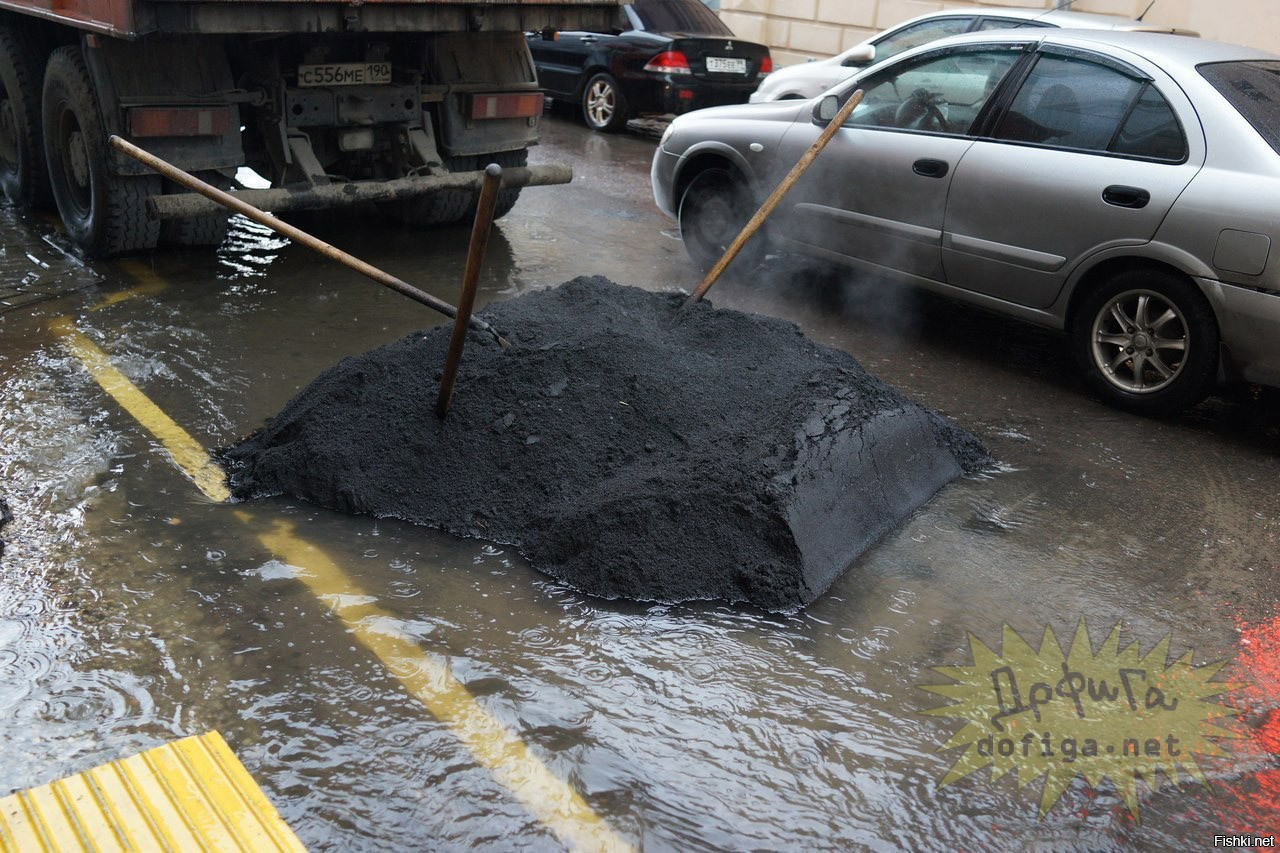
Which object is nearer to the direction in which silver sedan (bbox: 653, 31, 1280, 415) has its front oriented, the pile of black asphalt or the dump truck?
the dump truck

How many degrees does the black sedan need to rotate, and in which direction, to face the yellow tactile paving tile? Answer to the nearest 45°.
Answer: approximately 135° to its left

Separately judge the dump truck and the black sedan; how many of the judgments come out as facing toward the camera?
0

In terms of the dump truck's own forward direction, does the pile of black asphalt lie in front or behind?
behind

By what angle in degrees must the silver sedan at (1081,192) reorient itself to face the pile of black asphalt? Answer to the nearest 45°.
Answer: approximately 90° to its left

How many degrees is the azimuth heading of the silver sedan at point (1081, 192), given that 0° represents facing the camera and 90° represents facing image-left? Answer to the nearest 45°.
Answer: approximately 135°

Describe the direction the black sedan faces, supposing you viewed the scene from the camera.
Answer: facing away from the viewer and to the left of the viewer

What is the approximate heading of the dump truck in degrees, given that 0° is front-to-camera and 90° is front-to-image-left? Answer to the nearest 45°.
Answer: approximately 135°

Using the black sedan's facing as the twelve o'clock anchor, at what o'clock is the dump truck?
The dump truck is roughly at 8 o'clock from the black sedan.

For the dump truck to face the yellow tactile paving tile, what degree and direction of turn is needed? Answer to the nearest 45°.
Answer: approximately 135° to its left
